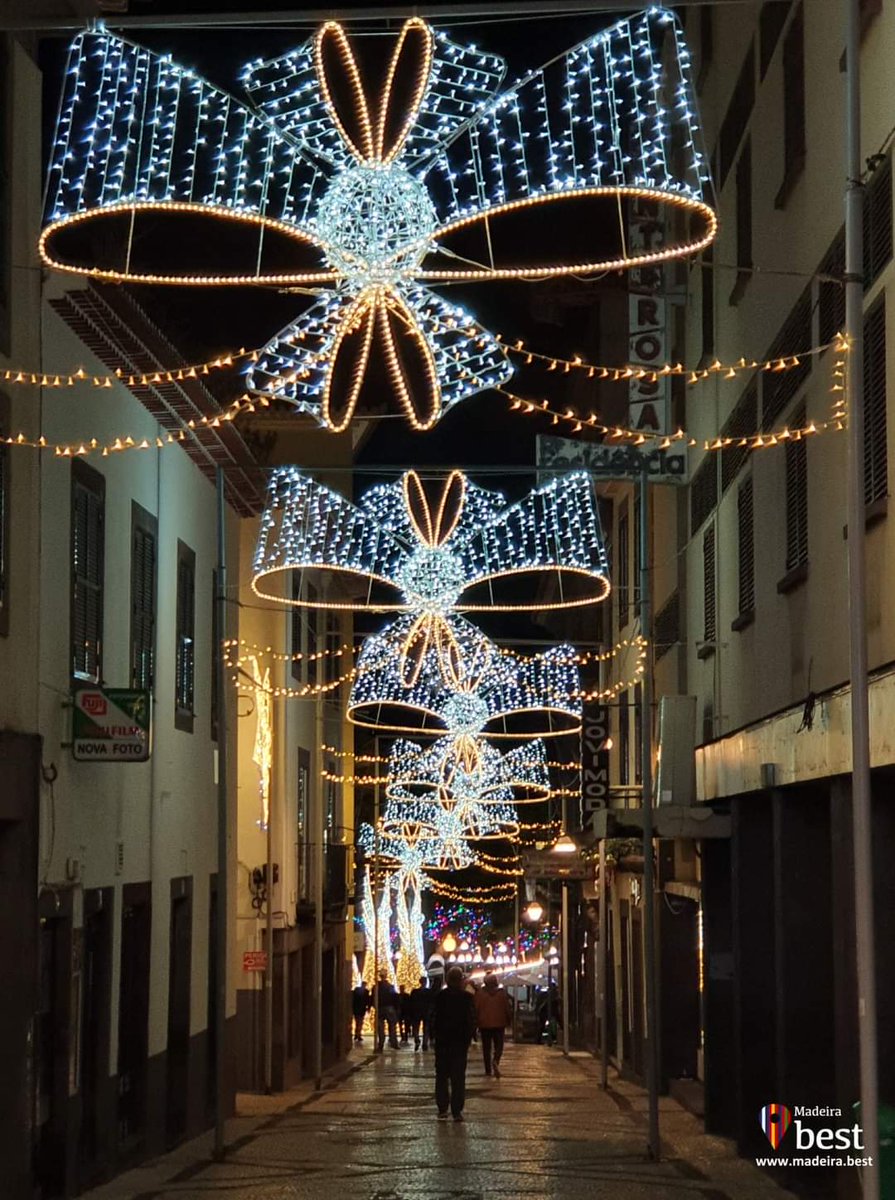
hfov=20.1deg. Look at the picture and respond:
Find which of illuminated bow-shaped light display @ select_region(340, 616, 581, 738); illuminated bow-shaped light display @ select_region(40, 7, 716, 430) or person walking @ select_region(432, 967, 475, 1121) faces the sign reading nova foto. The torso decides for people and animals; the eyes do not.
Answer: illuminated bow-shaped light display @ select_region(340, 616, 581, 738)

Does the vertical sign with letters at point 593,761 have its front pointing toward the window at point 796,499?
yes

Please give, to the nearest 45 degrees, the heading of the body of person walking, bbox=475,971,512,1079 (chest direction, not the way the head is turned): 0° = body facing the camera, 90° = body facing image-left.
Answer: approximately 180°

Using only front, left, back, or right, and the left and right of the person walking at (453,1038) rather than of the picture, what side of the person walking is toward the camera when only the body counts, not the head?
back

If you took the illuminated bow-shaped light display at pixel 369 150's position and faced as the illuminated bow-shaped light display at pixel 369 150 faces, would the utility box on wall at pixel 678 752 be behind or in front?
behind
